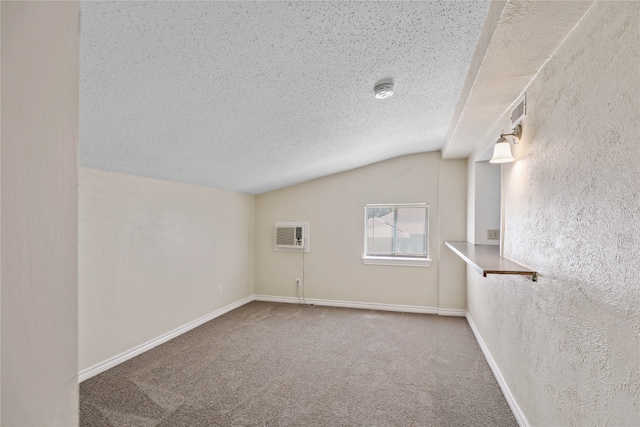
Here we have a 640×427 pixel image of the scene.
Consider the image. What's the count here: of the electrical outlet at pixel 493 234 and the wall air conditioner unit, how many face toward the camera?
2

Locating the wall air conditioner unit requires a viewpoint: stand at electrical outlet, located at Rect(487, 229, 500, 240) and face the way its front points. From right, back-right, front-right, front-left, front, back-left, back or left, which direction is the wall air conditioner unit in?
right

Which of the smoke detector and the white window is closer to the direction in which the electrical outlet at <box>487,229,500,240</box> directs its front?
the smoke detector

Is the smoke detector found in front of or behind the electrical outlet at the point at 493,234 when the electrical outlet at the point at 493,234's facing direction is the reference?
in front

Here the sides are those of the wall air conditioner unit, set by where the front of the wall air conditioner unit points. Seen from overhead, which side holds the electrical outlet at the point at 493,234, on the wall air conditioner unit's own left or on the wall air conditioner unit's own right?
on the wall air conditioner unit's own left

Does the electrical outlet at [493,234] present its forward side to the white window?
no

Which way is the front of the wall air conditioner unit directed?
toward the camera

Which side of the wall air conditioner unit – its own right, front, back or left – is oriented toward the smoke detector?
front

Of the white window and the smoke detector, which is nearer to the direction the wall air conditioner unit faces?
the smoke detector

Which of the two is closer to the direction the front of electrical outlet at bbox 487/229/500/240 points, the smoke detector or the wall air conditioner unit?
the smoke detector
